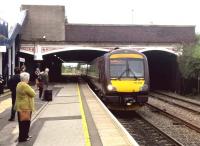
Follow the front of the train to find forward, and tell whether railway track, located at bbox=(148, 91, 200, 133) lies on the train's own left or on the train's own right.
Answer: on the train's own left

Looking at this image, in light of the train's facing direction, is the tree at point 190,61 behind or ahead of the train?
behind

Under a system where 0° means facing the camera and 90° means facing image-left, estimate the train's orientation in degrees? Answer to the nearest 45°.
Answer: approximately 0°

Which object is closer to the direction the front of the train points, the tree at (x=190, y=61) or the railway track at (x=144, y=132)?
the railway track

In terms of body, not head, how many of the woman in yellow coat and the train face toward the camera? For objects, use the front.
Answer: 1

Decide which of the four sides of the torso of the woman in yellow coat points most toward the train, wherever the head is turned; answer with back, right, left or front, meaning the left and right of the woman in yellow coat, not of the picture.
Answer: front

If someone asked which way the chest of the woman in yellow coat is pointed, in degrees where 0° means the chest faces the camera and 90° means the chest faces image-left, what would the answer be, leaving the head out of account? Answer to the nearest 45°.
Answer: approximately 225°
